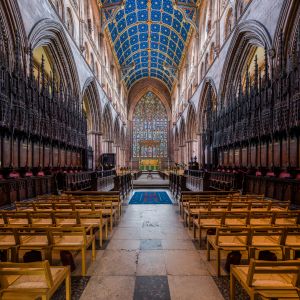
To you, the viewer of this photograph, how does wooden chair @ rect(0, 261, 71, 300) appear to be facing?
facing away from the viewer and to the right of the viewer

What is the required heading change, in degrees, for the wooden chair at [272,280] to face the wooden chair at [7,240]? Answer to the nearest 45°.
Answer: approximately 45° to its left

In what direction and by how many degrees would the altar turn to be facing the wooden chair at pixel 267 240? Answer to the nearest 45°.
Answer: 0° — it already faces it

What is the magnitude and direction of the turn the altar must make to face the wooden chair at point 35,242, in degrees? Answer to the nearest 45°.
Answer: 0° — it already faces it

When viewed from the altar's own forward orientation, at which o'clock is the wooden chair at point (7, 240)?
The wooden chair is roughly at 12 o'clock from the altar.

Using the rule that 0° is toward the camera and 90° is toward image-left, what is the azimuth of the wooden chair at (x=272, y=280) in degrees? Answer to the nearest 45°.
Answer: approximately 135°

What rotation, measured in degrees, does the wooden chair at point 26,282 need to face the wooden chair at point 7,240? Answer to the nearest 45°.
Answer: approximately 45° to its left
